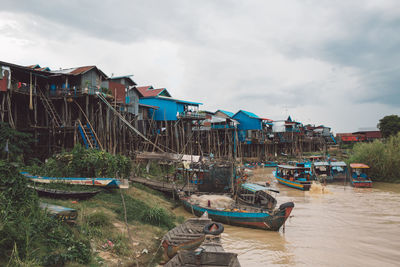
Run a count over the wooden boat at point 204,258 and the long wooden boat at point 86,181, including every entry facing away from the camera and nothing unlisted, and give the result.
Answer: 1

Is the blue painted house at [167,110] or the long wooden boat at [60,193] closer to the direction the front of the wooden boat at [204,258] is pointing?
the blue painted house

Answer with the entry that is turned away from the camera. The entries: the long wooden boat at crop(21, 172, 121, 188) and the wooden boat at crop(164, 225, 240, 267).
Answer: the wooden boat

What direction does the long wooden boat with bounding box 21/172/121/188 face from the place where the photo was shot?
facing to the left of the viewer

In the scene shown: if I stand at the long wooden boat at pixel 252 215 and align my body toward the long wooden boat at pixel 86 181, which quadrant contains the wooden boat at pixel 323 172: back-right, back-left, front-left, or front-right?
back-right
